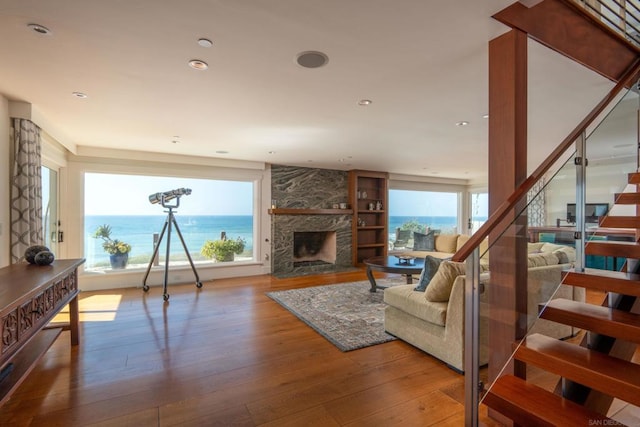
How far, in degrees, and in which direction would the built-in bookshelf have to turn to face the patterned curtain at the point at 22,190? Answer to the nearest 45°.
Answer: approximately 90° to its right

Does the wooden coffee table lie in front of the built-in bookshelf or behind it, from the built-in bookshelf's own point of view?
in front

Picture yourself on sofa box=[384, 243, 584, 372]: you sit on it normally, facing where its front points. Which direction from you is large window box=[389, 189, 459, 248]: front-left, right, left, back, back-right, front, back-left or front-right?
front-right

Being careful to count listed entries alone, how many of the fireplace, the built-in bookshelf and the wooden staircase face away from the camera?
0

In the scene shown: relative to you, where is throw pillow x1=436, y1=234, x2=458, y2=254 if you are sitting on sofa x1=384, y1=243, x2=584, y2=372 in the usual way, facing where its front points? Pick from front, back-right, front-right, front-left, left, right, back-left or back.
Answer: front-right

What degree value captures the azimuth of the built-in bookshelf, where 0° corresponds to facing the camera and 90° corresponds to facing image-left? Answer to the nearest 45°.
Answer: approximately 315°

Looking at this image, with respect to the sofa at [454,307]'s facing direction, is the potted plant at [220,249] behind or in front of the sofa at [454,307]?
in front

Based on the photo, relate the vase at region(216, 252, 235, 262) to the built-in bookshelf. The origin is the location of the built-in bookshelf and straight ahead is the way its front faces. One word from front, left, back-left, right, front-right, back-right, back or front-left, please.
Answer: right

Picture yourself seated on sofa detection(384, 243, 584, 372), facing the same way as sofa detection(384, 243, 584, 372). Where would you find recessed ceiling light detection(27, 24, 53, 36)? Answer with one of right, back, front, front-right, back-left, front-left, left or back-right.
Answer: left

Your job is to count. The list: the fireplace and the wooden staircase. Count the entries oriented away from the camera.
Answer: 0

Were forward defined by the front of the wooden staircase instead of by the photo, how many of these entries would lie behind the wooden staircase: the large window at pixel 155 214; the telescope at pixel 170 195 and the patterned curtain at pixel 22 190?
0

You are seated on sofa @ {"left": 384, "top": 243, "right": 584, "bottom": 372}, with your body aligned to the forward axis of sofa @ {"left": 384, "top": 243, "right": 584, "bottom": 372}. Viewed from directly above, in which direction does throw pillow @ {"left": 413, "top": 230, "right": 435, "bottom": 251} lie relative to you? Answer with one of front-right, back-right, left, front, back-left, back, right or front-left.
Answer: front-right

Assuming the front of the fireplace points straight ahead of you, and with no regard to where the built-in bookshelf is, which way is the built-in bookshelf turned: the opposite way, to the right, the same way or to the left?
the same way

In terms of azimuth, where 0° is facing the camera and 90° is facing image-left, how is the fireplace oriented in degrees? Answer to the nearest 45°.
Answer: approximately 315°

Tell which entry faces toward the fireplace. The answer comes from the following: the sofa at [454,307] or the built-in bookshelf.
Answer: the sofa

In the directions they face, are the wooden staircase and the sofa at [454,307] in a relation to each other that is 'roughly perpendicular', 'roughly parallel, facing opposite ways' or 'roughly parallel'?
roughly perpendicular

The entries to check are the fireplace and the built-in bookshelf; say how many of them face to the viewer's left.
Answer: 0
